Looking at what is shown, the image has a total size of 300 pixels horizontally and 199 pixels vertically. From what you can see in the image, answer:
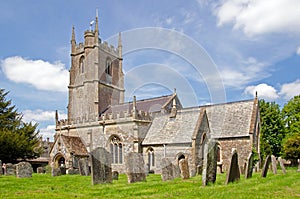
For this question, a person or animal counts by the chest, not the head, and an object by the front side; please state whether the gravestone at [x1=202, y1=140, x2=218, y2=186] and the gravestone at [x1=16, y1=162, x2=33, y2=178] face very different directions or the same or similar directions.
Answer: same or similar directions

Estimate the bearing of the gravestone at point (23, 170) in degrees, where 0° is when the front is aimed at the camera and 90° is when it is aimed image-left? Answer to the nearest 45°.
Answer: approximately 0°

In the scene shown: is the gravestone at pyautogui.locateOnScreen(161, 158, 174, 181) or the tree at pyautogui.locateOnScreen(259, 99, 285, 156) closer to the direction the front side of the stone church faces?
the gravestone

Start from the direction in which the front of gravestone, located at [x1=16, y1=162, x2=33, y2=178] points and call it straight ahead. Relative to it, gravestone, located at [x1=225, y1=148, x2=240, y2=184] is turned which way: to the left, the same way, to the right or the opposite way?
the same way

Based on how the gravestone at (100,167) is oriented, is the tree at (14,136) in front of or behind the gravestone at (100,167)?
behind

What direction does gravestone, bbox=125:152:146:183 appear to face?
toward the camera

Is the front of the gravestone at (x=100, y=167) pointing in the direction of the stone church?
no

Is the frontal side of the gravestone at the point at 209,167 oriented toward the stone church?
no

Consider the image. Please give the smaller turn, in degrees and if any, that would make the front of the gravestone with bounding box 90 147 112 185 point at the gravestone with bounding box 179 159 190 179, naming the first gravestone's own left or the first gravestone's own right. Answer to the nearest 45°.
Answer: approximately 90° to the first gravestone's own left

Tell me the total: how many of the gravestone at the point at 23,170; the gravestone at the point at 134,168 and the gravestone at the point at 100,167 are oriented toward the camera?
3

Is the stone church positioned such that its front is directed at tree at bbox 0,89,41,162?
no

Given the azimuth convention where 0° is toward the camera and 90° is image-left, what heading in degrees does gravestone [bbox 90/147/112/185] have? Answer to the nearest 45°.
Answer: approximately 0°

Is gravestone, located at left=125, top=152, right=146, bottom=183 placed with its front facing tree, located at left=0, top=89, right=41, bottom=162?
no

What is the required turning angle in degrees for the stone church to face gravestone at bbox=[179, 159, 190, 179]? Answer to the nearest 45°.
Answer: approximately 45° to its left

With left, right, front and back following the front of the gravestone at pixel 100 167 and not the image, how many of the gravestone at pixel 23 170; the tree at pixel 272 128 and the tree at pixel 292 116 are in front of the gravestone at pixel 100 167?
0

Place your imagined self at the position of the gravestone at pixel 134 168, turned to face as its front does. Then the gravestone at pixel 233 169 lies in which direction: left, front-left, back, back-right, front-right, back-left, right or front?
front-left

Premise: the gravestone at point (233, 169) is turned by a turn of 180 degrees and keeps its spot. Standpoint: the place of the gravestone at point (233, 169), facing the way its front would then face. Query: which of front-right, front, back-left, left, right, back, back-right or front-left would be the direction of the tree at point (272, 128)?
front-right

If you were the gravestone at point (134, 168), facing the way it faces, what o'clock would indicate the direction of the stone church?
The stone church is roughly at 6 o'clock from the gravestone.
